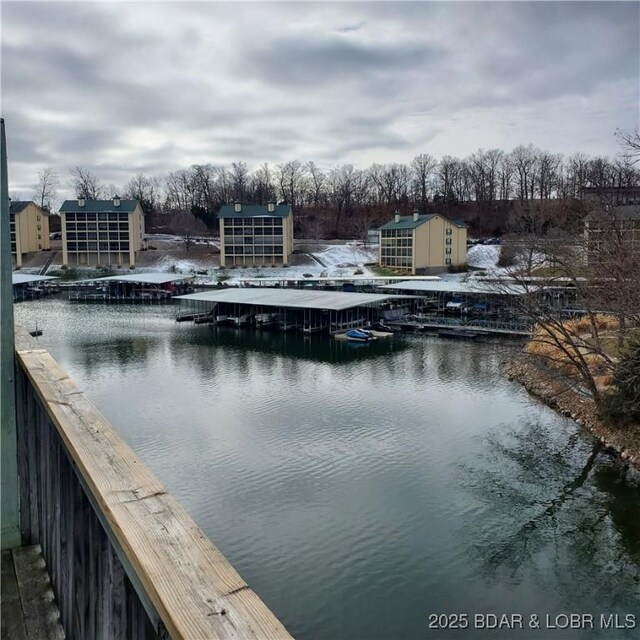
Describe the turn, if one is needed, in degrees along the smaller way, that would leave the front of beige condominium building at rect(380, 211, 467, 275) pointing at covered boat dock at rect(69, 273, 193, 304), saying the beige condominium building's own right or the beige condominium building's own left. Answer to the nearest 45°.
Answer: approximately 45° to the beige condominium building's own right

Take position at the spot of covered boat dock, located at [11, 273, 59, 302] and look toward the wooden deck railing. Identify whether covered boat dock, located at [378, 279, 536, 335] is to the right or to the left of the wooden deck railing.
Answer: left

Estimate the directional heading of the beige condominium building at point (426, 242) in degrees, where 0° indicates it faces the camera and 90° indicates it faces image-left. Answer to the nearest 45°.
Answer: approximately 45°

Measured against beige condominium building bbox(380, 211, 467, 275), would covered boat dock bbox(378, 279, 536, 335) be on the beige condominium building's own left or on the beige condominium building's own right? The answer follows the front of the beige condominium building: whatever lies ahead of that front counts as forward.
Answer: on the beige condominium building's own left

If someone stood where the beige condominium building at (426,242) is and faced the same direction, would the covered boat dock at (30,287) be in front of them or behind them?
in front

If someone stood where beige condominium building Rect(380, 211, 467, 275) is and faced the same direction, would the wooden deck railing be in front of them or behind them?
in front

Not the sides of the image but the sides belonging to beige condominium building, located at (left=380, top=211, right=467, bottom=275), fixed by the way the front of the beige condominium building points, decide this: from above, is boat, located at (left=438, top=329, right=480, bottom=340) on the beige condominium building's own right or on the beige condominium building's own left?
on the beige condominium building's own left

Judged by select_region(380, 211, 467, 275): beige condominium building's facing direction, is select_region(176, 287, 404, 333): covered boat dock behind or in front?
in front
